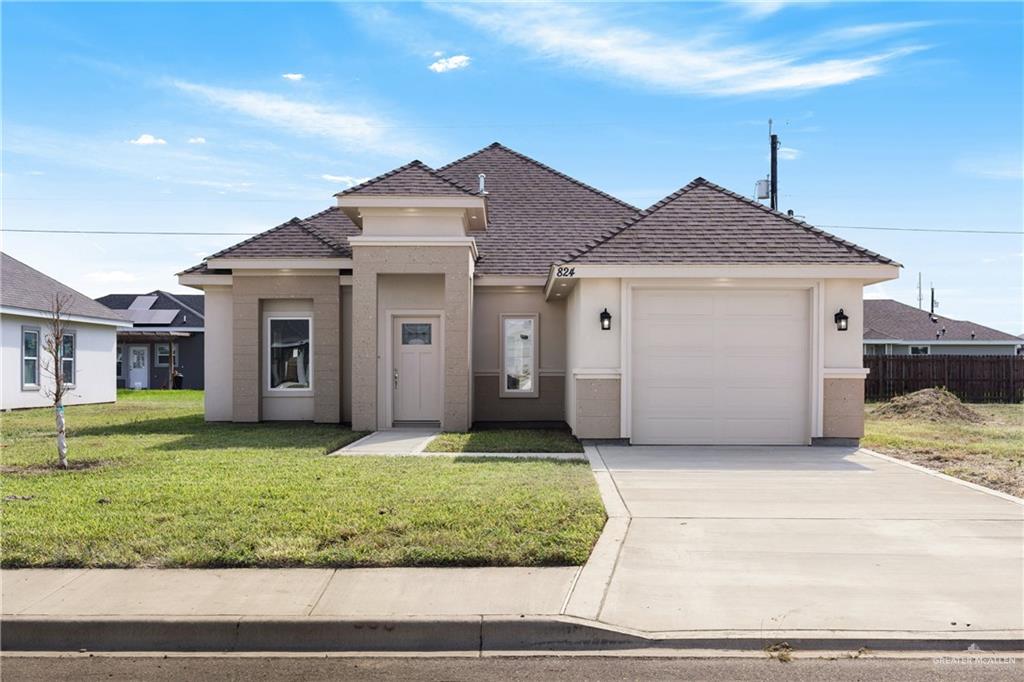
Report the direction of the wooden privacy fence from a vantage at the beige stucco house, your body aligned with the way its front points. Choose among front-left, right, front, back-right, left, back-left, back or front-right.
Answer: back-left

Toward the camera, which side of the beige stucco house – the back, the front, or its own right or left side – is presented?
front

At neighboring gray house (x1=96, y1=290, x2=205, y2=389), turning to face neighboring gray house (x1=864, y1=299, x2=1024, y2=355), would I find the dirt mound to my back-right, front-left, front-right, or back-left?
front-right

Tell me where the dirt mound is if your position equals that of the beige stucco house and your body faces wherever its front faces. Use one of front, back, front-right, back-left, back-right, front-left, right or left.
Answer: back-left

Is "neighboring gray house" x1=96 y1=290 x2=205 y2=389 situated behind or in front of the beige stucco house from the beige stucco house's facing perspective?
behind

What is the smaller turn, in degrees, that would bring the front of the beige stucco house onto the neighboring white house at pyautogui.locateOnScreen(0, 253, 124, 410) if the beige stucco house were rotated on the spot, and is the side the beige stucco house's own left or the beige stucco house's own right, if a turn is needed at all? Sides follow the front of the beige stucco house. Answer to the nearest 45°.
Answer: approximately 135° to the beige stucco house's own right

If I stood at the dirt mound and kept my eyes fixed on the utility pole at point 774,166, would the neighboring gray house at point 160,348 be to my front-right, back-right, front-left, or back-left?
front-left

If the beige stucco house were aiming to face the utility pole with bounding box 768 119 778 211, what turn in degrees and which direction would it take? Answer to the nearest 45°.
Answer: approximately 135° to its left

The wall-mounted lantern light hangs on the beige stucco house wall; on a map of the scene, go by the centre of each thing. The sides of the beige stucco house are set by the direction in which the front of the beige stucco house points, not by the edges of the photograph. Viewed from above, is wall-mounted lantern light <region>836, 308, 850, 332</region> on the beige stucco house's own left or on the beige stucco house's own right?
on the beige stucco house's own left

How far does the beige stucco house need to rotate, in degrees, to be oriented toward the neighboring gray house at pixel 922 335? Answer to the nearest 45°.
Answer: approximately 135° to its left
